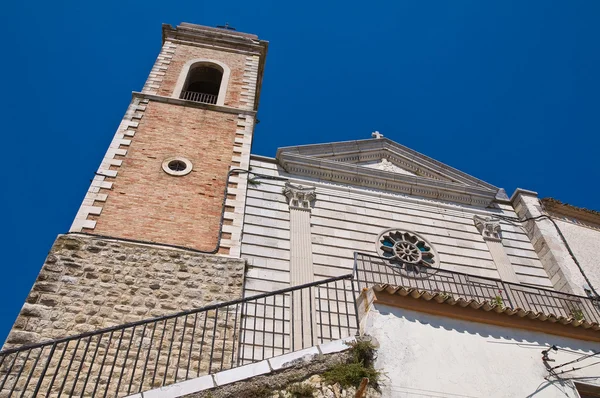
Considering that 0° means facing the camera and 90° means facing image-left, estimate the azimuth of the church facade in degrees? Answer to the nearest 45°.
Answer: approximately 0°
